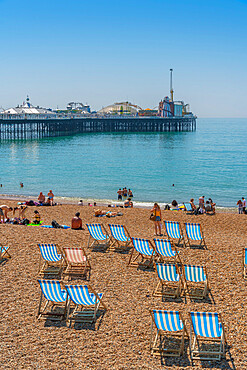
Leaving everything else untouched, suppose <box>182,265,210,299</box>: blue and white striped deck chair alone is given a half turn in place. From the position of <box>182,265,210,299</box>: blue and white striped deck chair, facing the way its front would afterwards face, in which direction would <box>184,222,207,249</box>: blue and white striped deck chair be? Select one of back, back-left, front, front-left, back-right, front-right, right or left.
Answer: back

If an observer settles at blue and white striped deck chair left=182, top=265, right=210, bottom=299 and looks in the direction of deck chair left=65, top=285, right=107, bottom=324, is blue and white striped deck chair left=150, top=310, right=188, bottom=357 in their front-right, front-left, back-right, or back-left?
front-left

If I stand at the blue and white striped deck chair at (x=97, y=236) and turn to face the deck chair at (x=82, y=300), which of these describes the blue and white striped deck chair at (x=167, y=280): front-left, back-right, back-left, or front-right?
front-left

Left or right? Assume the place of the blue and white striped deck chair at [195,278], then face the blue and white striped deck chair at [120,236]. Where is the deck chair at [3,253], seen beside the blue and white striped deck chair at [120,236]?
left

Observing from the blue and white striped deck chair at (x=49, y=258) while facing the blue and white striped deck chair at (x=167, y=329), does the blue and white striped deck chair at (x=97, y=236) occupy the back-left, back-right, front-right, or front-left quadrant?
back-left

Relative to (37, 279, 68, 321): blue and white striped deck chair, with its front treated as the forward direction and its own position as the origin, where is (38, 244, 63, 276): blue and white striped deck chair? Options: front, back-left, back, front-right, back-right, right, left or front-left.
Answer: front-left

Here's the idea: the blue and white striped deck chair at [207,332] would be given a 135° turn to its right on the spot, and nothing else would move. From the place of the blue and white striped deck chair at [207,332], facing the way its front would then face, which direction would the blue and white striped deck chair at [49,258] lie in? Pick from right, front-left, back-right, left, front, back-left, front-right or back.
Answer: back

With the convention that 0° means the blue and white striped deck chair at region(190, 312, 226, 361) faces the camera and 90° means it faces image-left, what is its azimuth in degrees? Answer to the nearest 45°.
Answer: approximately 180°

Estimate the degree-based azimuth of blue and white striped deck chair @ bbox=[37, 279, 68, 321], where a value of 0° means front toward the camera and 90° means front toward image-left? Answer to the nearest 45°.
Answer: approximately 225°

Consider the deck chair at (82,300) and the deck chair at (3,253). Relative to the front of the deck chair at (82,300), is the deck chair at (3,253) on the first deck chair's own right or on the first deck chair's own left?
on the first deck chair's own left

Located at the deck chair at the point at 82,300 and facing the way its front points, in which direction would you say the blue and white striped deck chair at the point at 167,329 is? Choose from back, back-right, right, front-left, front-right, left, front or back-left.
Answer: right

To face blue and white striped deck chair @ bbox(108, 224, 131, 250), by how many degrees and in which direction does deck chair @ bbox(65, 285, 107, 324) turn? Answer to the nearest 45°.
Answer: approximately 45° to its left

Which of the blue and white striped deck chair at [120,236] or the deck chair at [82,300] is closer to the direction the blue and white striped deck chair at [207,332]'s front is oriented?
the blue and white striped deck chair

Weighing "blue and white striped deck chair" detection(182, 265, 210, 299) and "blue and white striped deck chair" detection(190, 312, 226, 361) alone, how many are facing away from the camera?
2

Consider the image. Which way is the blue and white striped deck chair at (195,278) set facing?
away from the camera

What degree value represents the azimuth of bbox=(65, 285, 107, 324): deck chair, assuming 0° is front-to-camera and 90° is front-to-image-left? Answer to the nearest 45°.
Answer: approximately 225°
